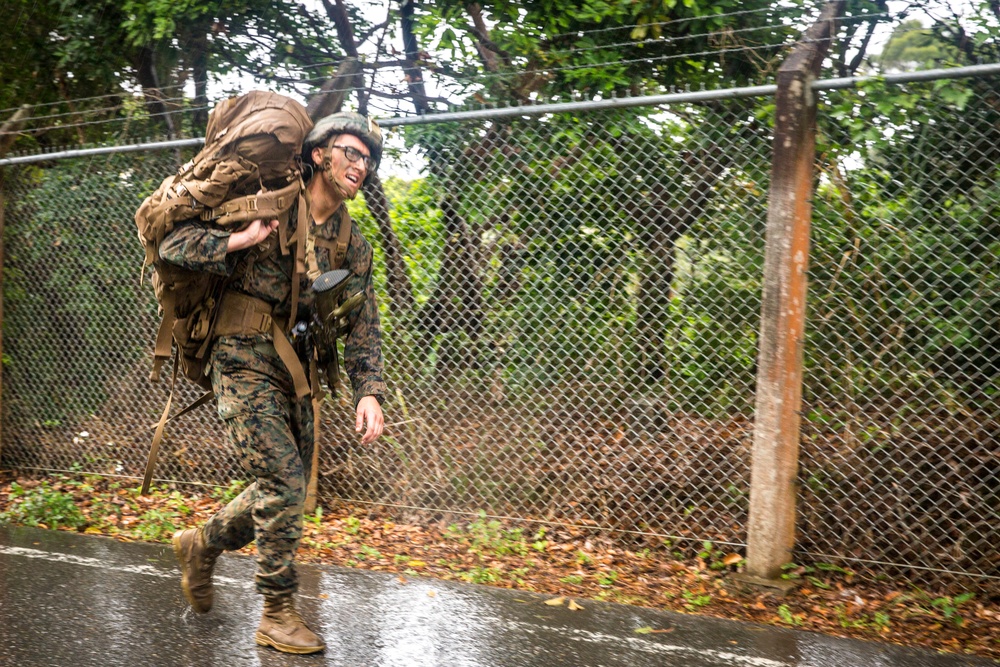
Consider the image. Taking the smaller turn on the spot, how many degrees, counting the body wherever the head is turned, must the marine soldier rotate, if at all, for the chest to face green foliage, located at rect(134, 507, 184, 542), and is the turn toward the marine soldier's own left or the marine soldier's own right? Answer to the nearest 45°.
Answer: approximately 135° to the marine soldier's own left

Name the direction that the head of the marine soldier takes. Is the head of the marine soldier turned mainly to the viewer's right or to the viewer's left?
to the viewer's right

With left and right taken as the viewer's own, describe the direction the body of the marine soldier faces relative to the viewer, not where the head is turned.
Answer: facing the viewer and to the right of the viewer

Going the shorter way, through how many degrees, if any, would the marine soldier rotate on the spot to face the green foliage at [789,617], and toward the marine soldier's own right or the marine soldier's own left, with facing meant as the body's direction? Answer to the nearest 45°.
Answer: approximately 45° to the marine soldier's own left

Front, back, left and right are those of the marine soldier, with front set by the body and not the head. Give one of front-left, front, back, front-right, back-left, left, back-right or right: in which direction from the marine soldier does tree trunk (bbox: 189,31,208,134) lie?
back-left

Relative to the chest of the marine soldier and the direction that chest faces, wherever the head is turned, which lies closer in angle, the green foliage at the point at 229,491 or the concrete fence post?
the concrete fence post

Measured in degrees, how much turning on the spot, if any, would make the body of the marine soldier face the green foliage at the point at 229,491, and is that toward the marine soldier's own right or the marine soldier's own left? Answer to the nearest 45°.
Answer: approximately 135° to the marine soldier's own left

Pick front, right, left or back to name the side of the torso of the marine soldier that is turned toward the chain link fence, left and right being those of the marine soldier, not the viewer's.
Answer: left

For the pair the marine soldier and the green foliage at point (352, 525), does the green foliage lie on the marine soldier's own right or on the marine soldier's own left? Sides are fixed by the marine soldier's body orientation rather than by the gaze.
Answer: on the marine soldier's own left
